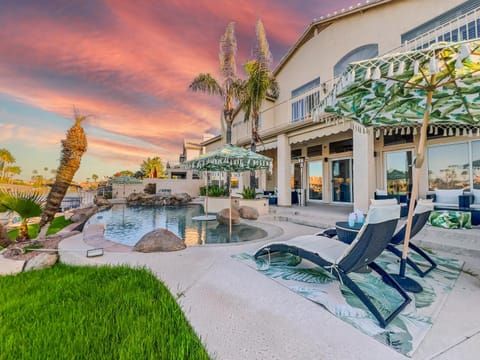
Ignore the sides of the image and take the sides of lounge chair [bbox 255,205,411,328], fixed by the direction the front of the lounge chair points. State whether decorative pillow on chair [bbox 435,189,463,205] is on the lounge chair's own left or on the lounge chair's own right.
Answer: on the lounge chair's own right

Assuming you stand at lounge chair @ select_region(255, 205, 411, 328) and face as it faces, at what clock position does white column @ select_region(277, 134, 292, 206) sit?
The white column is roughly at 1 o'clock from the lounge chair.

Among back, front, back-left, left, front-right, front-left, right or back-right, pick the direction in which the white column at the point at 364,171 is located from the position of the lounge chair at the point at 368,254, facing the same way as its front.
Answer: front-right

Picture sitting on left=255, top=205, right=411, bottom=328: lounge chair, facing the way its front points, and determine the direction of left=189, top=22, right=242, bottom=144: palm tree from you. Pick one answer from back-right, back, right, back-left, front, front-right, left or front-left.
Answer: front

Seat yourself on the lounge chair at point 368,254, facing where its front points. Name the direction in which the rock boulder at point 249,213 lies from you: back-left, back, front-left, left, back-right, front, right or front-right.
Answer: front

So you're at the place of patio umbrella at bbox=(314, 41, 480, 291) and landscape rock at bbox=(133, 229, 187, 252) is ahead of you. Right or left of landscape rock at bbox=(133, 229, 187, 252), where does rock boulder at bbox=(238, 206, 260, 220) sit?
right

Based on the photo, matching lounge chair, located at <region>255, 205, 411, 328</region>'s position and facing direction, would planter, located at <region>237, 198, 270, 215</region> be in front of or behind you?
in front

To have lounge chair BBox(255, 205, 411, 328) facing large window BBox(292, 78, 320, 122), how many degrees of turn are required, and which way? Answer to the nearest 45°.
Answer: approximately 45° to its right

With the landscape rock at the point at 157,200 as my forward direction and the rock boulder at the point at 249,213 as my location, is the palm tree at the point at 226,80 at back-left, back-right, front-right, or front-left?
front-right

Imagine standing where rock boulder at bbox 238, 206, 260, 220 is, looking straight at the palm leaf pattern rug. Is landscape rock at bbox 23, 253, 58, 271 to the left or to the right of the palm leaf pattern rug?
right

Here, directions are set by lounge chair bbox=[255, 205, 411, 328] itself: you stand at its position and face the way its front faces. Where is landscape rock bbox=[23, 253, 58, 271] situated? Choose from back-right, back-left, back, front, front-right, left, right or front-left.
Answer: front-left

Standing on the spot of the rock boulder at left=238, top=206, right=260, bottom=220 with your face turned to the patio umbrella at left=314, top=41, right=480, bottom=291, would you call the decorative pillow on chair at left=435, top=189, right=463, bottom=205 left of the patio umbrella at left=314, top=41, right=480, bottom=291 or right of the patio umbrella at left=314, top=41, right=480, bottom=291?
left

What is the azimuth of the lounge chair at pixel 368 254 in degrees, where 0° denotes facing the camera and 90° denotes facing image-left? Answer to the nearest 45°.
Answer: approximately 135°

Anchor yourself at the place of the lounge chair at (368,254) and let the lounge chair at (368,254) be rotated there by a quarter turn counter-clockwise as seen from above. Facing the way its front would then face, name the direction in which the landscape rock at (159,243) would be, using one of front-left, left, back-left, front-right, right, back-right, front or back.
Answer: front-right

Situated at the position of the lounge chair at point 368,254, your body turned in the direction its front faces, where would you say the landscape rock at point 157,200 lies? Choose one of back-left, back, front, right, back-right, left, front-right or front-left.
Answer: front
